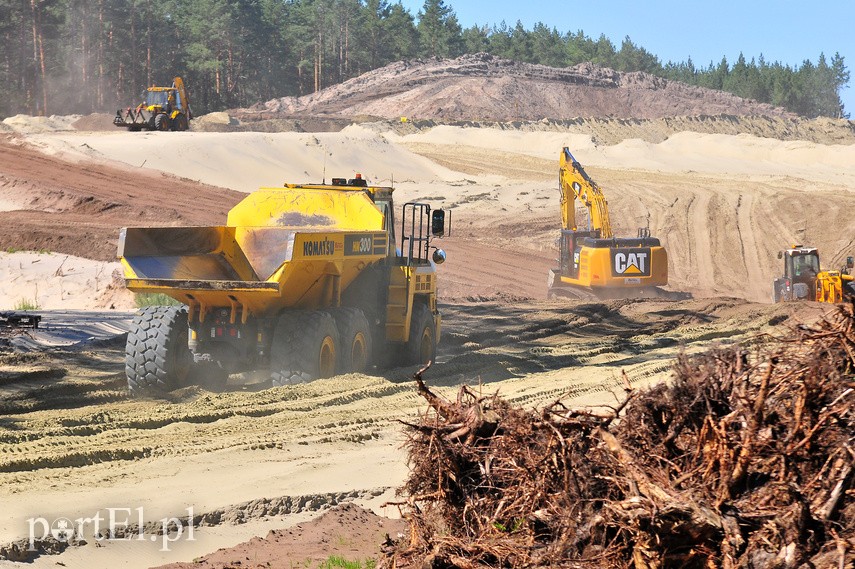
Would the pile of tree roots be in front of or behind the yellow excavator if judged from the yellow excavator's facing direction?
behind

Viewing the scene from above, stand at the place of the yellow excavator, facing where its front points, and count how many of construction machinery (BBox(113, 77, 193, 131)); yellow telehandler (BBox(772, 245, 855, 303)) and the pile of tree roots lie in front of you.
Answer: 1

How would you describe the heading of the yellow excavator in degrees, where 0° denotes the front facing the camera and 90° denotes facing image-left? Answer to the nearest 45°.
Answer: approximately 135°

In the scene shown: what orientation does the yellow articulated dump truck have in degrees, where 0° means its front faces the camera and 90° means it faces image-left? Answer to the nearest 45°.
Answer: approximately 225°

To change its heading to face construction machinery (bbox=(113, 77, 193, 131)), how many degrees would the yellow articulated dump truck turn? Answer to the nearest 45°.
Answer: approximately 45° to its left

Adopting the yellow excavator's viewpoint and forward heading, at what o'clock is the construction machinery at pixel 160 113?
The construction machinery is roughly at 12 o'clock from the yellow excavator.

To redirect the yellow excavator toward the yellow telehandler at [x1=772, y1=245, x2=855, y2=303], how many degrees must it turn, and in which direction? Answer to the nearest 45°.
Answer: approximately 135° to its right

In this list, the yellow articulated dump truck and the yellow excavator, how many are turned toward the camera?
0

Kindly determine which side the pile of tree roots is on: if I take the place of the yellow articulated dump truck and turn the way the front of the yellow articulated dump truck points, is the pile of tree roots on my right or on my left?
on my right

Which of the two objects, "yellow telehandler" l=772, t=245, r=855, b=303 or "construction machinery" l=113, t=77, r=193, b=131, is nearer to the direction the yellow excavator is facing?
the construction machinery

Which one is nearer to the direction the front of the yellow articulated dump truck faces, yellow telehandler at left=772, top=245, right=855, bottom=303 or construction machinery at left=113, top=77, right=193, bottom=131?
the yellow telehandler
